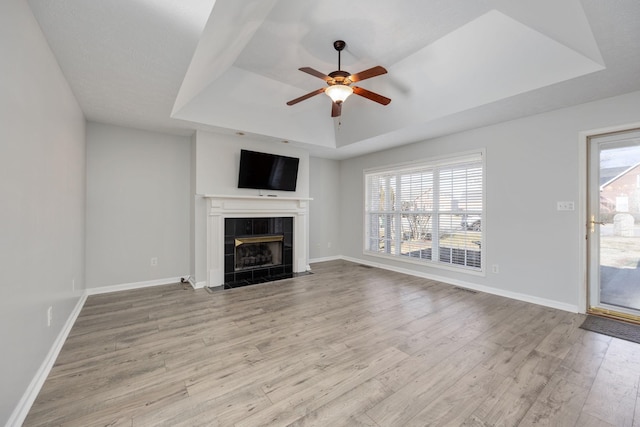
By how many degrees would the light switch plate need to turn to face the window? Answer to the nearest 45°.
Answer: approximately 90° to its right

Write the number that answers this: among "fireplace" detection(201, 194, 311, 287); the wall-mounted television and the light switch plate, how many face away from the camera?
0

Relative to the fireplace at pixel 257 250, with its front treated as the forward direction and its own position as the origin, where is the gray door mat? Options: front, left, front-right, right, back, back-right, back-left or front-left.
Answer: front

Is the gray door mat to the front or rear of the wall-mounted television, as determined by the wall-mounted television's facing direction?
to the front

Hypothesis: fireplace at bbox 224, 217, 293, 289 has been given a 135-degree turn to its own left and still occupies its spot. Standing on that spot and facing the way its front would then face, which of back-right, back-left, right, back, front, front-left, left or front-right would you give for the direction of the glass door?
back-right

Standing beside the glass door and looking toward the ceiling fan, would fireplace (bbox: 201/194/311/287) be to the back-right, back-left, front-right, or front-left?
front-right

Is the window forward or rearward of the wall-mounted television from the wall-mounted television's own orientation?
forward

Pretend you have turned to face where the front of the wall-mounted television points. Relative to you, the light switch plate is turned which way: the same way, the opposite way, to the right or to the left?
to the right

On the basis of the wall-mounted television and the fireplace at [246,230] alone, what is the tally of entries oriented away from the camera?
0

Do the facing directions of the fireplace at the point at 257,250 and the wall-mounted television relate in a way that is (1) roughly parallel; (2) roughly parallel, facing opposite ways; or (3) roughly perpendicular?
roughly parallel
